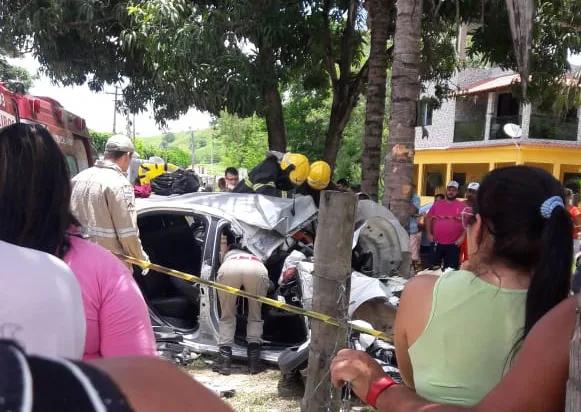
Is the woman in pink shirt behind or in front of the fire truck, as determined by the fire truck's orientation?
behind

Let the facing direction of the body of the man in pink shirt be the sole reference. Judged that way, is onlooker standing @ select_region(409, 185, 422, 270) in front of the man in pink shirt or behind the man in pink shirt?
behind

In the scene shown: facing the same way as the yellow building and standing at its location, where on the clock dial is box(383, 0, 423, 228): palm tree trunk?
The palm tree trunk is roughly at 12 o'clock from the yellow building.

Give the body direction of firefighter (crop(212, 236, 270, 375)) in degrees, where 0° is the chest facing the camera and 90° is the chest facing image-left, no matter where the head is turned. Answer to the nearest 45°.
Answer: approximately 180°

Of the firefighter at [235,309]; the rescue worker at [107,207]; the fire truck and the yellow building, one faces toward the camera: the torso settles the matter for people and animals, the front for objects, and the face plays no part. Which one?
the yellow building

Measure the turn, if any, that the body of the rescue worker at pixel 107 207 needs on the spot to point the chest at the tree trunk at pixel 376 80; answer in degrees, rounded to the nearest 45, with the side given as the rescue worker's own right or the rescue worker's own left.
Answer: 0° — they already face it

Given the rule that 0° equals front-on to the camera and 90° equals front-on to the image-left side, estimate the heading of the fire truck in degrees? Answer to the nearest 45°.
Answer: approximately 225°

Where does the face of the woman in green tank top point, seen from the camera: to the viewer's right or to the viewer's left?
to the viewer's left

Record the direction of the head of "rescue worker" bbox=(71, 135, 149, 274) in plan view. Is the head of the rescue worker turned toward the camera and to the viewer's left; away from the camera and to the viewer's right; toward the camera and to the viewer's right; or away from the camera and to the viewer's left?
away from the camera and to the viewer's right

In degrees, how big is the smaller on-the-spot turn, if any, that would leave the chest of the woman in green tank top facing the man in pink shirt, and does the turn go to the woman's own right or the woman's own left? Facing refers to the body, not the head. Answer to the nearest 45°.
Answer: approximately 45° to the woman's own right

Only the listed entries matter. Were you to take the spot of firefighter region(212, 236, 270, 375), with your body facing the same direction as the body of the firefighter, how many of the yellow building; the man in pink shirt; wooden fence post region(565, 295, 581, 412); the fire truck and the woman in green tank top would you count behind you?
2

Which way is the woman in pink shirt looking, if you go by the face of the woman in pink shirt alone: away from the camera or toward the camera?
away from the camera

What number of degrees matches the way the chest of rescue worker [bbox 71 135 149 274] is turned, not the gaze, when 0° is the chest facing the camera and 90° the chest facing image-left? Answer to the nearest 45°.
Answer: approximately 225°
